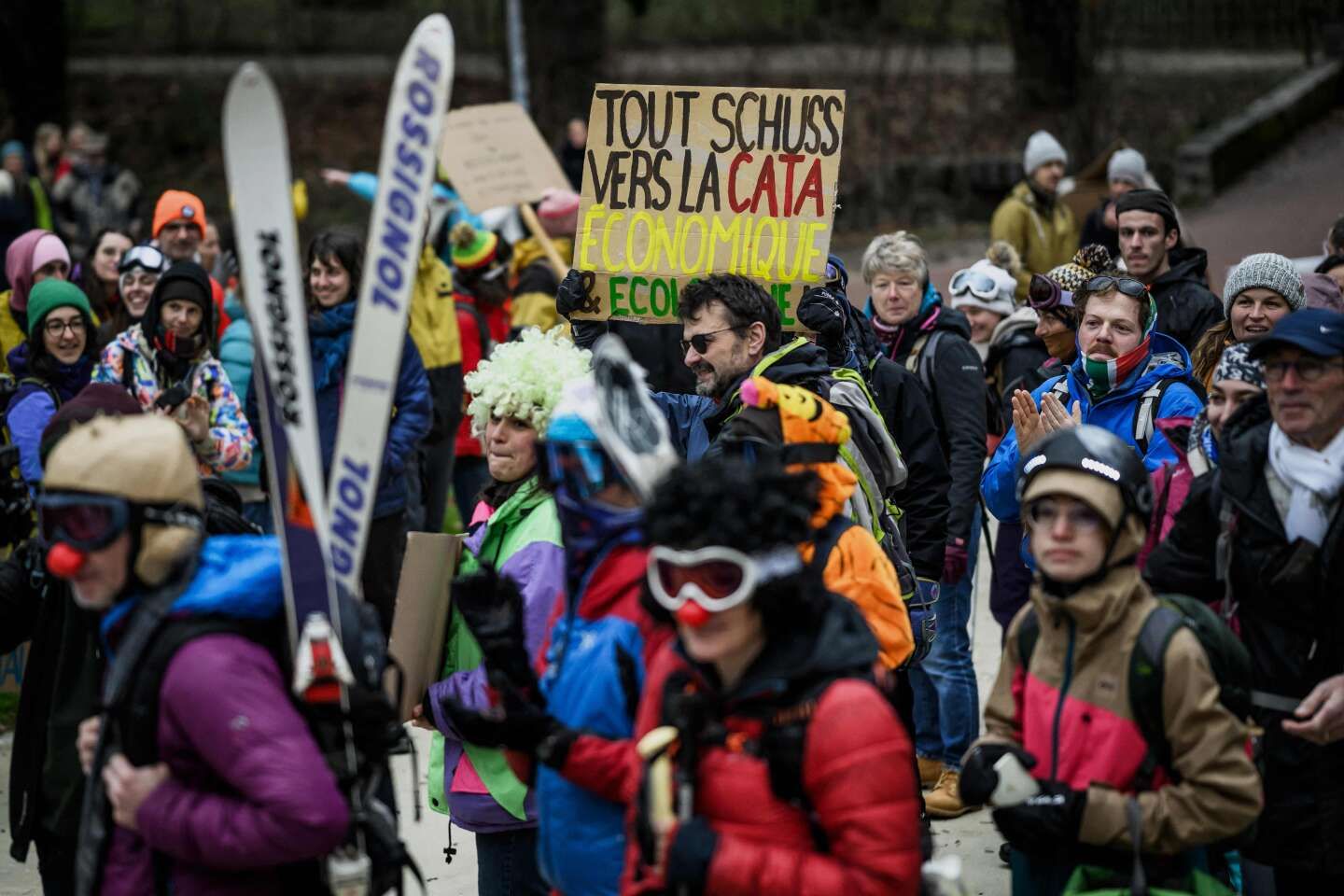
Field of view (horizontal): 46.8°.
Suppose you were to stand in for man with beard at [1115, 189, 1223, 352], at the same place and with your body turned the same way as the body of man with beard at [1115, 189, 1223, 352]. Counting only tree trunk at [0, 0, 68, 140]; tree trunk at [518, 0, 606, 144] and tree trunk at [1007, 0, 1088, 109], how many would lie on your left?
0

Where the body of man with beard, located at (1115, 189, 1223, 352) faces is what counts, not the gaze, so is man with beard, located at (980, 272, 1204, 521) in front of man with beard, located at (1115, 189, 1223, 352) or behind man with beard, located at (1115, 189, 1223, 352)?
in front

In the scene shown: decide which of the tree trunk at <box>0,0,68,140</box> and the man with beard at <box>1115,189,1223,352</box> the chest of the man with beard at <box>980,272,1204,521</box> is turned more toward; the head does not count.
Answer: the tree trunk

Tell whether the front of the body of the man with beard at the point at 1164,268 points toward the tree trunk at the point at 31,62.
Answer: no

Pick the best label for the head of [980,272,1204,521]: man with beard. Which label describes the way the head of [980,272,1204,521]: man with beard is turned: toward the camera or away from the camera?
toward the camera

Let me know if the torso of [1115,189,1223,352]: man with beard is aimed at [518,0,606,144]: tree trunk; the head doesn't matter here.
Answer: no

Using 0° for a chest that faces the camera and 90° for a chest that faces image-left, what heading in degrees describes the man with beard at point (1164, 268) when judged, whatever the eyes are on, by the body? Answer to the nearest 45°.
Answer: approximately 45°

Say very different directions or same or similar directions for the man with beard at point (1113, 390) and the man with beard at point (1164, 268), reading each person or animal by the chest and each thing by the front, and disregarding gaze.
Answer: same or similar directions

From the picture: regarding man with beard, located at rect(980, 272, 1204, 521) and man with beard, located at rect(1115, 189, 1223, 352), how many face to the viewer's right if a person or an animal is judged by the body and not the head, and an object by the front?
0

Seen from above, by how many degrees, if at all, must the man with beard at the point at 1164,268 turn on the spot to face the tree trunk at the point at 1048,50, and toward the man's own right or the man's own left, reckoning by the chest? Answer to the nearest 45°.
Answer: approximately 135° to the man's own right

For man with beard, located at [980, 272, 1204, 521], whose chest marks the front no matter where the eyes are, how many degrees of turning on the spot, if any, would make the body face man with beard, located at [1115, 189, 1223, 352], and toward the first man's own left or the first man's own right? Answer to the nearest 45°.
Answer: approximately 135° to the first man's own right

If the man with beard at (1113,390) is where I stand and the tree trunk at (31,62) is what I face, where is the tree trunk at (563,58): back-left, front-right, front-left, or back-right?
front-right
